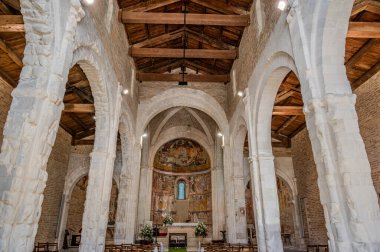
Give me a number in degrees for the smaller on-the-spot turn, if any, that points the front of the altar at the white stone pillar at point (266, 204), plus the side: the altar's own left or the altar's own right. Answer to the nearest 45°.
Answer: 0° — it already faces it

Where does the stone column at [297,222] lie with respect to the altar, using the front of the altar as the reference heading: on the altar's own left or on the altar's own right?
on the altar's own left

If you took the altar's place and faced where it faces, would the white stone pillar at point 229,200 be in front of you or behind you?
in front

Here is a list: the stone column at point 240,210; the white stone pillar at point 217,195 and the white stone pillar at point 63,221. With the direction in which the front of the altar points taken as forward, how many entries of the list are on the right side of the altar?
1

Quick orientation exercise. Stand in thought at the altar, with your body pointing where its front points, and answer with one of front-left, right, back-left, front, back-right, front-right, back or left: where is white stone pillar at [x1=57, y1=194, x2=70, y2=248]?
right

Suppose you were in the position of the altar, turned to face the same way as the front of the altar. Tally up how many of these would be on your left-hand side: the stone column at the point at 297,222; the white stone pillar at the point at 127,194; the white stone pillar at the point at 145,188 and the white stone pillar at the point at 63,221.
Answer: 1

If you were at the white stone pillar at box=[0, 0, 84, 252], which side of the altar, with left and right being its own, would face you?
front

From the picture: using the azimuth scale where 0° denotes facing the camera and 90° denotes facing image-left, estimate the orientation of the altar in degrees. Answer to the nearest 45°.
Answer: approximately 0°

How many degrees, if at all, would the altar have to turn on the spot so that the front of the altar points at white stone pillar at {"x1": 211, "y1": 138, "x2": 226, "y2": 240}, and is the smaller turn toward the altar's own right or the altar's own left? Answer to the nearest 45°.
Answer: approximately 135° to the altar's own left

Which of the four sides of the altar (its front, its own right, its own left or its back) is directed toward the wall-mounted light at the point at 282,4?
front

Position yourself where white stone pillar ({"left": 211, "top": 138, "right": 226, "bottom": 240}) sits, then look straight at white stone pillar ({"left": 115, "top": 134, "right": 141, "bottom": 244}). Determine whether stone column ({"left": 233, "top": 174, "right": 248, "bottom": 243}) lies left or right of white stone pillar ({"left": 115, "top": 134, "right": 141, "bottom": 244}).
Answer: left

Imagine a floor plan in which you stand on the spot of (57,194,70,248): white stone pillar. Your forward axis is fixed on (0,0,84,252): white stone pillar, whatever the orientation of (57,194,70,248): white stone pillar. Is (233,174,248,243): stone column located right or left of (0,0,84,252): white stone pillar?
left

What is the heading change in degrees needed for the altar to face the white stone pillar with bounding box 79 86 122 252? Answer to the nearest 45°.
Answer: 0° — it already faces it

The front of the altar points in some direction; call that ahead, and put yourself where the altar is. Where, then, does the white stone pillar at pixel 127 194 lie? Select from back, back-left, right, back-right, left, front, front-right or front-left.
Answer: front-right

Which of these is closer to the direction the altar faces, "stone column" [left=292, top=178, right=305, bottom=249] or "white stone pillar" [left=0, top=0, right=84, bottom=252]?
the white stone pillar

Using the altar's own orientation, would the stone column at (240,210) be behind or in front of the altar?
in front

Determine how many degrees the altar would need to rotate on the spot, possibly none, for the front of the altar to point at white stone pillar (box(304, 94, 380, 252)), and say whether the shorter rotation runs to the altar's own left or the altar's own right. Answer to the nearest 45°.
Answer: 0° — it already faces it
